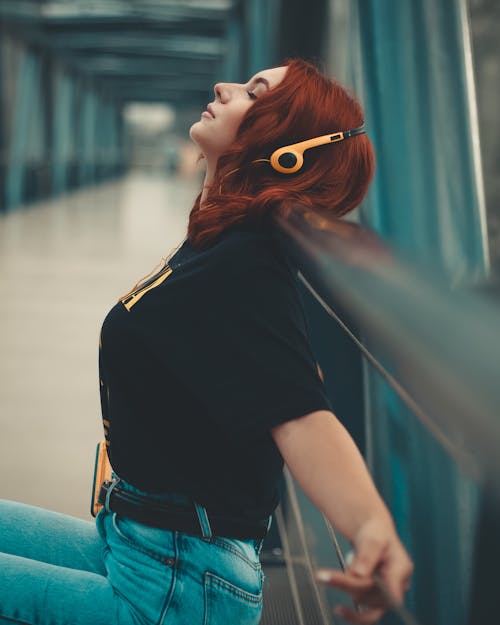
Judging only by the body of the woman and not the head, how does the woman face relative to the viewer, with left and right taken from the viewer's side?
facing to the left of the viewer

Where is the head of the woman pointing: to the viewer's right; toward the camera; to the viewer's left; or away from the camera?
to the viewer's left
